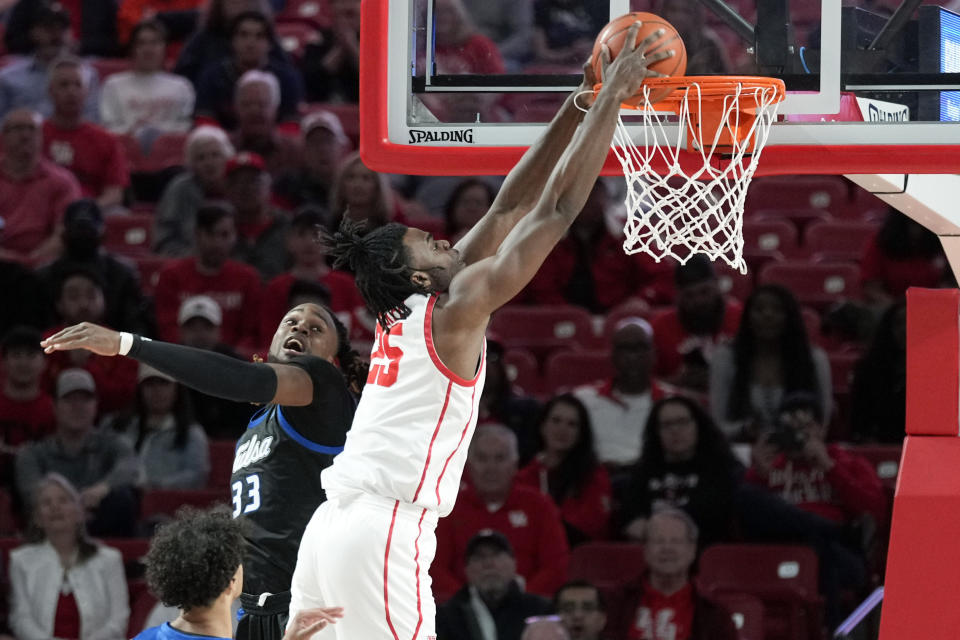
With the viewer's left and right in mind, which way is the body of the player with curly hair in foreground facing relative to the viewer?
facing away from the viewer and to the right of the viewer

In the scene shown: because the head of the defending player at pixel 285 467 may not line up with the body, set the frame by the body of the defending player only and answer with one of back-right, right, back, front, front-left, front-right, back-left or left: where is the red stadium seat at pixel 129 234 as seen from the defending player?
back-right

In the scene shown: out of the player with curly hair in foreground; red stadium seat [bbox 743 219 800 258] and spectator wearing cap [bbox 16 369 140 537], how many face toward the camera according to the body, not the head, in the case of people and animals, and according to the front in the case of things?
2

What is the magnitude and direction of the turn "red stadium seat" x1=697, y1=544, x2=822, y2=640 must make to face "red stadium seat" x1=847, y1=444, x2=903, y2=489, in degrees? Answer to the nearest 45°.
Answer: approximately 135° to its left

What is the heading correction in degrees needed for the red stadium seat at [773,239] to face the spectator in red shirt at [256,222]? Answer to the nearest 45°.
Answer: approximately 90° to its right

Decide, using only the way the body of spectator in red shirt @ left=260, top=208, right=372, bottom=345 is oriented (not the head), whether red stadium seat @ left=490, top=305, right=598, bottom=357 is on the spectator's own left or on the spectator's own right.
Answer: on the spectator's own left

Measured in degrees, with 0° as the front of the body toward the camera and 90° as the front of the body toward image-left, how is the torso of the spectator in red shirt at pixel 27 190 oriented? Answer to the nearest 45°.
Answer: approximately 0°
